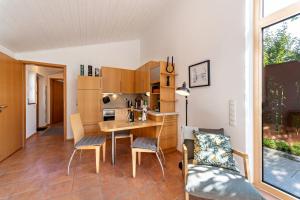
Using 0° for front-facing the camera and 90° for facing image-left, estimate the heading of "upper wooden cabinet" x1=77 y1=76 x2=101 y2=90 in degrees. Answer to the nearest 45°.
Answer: approximately 0°

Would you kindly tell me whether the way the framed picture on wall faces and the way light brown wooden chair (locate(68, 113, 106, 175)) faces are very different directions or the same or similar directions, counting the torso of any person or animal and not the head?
very different directions

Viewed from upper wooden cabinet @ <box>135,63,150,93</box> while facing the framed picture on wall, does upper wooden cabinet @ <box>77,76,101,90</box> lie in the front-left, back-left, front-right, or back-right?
back-right

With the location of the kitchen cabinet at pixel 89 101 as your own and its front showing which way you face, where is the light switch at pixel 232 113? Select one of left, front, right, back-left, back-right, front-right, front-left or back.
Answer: front-left

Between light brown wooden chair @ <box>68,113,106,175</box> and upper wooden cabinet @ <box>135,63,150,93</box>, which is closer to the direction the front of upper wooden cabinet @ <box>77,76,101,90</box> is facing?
the light brown wooden chair

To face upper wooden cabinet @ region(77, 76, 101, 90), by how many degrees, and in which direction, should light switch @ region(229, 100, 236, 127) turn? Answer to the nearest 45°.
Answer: approximately 45° to its right

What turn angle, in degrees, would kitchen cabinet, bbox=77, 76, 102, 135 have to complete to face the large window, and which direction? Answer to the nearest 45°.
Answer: approximately 45° to its left

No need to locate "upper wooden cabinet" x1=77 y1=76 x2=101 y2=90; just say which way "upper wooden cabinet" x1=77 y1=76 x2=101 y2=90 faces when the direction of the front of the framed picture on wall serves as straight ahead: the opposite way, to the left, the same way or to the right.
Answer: to the left

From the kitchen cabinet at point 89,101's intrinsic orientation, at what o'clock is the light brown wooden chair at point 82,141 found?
The light brown wooden chair is roughly at 12 o'clock from the kitchen cabinet.

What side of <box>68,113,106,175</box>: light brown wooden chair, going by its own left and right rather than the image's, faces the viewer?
right

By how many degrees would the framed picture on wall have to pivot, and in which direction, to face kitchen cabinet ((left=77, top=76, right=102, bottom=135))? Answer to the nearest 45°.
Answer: approximately 45° to its right

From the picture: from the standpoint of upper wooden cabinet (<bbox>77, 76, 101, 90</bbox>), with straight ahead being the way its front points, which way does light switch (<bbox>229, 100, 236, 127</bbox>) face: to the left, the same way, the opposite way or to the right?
to the right

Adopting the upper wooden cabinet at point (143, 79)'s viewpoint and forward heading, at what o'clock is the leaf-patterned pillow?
The leaf-patterned pillow is roughly at 10 o'clock from the upper wooden cabinet.

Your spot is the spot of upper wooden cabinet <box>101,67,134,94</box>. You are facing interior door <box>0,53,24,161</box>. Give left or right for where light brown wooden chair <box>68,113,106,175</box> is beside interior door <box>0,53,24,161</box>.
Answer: left

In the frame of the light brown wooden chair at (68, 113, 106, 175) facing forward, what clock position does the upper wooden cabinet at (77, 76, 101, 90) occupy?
The upper wooden cabinet is roughly at 9 o'clock from the light brown wooden chair.

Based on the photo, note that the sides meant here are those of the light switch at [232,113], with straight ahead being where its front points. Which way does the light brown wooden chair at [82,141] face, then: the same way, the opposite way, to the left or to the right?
the opposite way

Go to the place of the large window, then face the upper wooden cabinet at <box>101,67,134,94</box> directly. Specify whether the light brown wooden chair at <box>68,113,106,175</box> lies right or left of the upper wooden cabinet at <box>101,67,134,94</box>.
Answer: left

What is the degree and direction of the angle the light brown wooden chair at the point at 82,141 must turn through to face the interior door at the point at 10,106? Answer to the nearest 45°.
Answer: approximately 135° to its left
